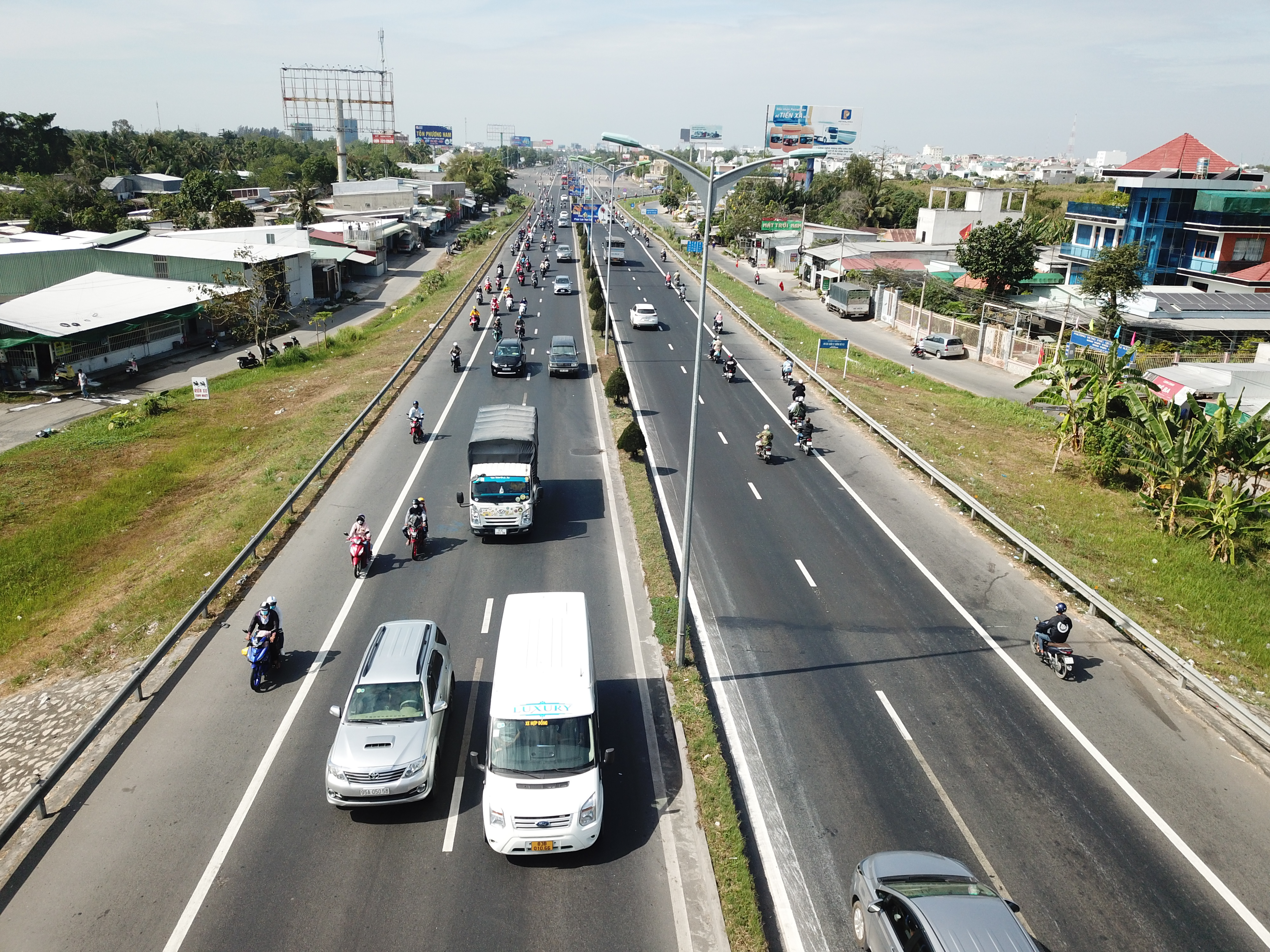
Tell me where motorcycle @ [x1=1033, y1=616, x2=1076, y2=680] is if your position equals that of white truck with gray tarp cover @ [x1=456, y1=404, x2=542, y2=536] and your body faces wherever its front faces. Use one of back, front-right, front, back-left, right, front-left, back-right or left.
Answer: front-left

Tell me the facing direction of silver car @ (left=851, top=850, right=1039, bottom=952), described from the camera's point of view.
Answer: facing away from the viewer and to the left of the viewer

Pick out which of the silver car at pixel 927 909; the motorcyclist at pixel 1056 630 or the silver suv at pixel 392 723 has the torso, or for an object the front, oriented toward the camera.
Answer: the silver suv

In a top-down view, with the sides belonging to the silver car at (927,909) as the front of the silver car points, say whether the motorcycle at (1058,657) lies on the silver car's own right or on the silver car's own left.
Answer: on the silver car's own right

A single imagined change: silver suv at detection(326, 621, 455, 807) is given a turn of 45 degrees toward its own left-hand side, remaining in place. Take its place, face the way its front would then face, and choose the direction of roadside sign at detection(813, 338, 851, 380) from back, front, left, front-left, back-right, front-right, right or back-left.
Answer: left

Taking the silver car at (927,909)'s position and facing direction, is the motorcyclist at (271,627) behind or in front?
in front

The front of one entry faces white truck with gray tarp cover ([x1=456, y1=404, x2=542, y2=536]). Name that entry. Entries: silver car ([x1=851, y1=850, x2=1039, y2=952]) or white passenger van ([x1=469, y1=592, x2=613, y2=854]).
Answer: the silver car

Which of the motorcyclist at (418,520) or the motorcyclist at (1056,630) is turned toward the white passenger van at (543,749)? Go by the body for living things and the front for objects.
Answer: the motorcyclist at (418,520)

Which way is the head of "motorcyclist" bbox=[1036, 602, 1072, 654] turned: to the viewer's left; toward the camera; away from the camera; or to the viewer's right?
away from the camera

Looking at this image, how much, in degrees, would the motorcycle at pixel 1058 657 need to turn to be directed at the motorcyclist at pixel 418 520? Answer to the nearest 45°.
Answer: approximately 45° to its left

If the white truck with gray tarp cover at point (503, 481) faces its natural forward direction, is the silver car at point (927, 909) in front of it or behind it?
in front

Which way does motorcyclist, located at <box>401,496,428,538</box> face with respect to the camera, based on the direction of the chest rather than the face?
toward the camera

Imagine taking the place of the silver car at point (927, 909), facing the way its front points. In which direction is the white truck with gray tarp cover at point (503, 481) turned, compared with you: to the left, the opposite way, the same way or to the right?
the opposite way

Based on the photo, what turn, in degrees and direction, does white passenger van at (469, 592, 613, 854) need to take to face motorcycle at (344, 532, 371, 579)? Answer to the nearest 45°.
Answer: approximately 135° to its right

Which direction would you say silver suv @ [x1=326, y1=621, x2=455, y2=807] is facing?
toward the camera

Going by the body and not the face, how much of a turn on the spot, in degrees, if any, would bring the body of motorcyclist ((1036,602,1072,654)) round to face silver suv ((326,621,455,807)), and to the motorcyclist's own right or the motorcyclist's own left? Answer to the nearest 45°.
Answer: approximately 90° to the motorcyclist's own left
